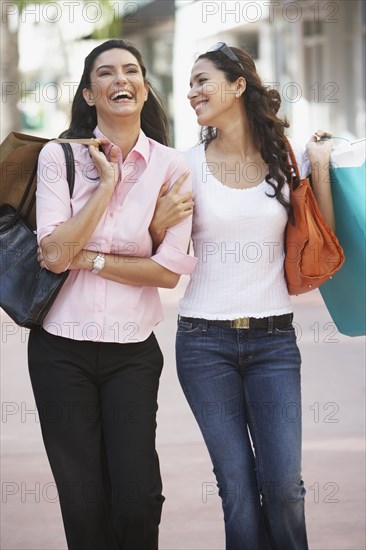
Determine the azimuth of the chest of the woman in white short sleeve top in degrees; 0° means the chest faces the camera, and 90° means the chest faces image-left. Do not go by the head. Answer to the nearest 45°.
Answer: approximately 0°

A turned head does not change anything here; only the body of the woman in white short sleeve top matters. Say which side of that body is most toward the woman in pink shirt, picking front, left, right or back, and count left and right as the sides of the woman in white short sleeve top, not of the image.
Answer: right

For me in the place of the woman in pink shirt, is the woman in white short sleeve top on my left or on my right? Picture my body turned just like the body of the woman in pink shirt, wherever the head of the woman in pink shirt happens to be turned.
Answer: on my left

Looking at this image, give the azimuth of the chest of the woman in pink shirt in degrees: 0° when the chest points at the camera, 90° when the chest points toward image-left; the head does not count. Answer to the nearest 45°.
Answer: approximately 0°

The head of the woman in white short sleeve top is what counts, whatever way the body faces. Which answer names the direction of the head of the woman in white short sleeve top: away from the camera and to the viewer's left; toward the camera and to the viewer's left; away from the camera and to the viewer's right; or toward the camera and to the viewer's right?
toward the camera and to the viewer's left

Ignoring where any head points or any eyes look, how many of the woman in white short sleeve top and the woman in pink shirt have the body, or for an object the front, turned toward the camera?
2
